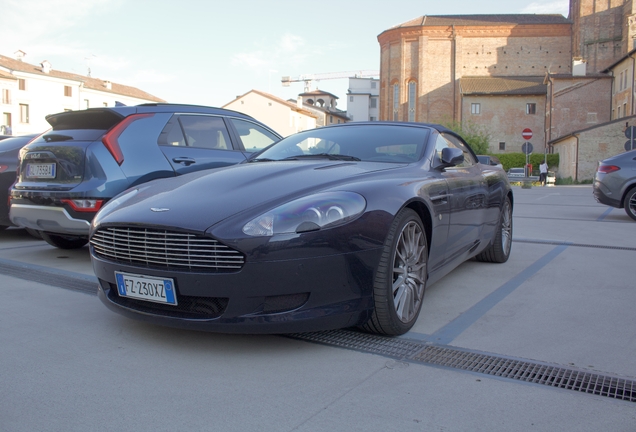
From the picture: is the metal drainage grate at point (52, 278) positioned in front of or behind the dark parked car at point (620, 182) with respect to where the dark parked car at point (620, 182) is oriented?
behind

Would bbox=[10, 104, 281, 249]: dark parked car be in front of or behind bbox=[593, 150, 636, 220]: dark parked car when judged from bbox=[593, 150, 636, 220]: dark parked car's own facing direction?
behind

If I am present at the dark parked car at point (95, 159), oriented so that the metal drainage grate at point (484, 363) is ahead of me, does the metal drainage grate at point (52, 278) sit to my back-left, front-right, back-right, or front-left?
front-right

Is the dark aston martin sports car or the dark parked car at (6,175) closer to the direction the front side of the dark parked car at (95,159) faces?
the dark parked car

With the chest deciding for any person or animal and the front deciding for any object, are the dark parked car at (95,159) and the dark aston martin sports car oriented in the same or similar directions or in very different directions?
very different directions

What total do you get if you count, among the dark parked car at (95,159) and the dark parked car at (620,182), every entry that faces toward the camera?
0

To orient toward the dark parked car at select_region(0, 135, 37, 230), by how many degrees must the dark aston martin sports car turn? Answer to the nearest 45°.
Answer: approximately 90° to its right

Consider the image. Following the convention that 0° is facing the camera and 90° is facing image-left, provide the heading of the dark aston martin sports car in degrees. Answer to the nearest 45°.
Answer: approximately 45°

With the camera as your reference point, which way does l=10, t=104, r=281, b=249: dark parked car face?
facing away from the viewer and to the right of the viewer

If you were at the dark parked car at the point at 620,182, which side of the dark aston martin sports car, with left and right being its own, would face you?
back

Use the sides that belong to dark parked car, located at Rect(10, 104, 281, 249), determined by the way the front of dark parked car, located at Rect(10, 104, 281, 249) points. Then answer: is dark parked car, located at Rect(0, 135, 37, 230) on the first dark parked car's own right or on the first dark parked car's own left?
on the first dark parked car's own left

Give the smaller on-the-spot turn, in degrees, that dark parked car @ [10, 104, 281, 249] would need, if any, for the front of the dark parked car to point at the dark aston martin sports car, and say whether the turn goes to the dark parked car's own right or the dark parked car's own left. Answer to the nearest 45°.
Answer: approximately 135° to the dark parked car's own right

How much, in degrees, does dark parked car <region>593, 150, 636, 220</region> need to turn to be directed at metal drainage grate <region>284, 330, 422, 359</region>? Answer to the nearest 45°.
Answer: approximately 135° to its right

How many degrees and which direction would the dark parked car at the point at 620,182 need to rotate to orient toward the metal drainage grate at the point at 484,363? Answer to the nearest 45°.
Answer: approximately 135° to its right

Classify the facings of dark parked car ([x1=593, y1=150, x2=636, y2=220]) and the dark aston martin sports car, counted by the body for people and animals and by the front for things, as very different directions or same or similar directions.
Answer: very different directions

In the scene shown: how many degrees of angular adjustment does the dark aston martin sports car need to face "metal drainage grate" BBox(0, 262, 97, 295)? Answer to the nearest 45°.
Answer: approximately 90° to its right

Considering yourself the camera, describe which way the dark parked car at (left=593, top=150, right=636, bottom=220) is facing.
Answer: facing away from the viewer and to the right of the viewer
